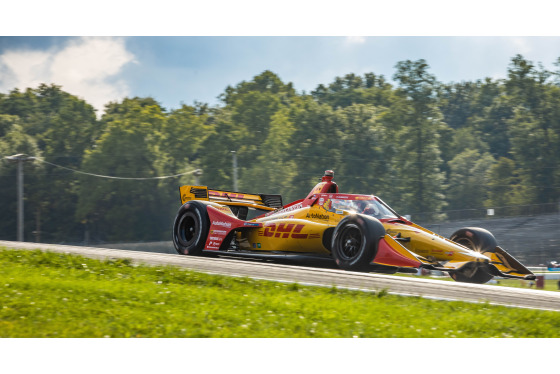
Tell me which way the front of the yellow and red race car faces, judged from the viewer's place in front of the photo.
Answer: facing the viewer and to the right of the viewer
